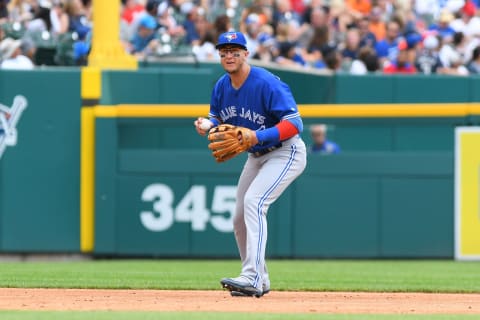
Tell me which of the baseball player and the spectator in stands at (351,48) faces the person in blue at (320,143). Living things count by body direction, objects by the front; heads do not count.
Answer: the spectator in stands at (351,48)

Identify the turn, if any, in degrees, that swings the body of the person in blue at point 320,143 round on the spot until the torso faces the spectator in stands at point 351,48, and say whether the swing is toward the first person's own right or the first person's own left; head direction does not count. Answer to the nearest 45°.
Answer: approximately 135° to the first person's own right

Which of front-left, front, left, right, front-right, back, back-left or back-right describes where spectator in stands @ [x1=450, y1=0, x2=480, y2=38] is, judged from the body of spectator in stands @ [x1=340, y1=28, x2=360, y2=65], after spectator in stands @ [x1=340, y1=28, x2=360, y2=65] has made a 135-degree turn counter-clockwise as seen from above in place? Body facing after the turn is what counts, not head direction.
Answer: front

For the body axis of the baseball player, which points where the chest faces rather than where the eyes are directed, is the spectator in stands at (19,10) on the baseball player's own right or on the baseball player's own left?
on the baseball player's own right

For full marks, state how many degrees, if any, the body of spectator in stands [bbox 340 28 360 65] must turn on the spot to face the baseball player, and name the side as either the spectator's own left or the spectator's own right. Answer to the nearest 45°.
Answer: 0° — they already face them

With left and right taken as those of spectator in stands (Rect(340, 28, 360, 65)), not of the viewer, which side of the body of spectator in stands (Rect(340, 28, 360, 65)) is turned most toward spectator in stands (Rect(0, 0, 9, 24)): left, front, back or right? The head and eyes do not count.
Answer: right

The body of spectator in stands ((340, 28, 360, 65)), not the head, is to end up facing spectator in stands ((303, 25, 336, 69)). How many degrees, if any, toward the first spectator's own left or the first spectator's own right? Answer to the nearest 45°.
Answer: approximately 90° to the first spectator's own right

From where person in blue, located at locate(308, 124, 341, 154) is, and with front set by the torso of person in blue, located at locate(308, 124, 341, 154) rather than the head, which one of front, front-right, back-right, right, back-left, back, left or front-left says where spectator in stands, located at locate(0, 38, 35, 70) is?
front-right

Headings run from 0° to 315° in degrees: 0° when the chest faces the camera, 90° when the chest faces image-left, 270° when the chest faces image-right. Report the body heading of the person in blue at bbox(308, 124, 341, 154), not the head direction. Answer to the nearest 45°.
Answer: approximately 45°

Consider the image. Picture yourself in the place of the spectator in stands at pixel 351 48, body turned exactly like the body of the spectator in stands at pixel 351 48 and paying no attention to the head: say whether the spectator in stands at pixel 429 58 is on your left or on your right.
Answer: on your left
